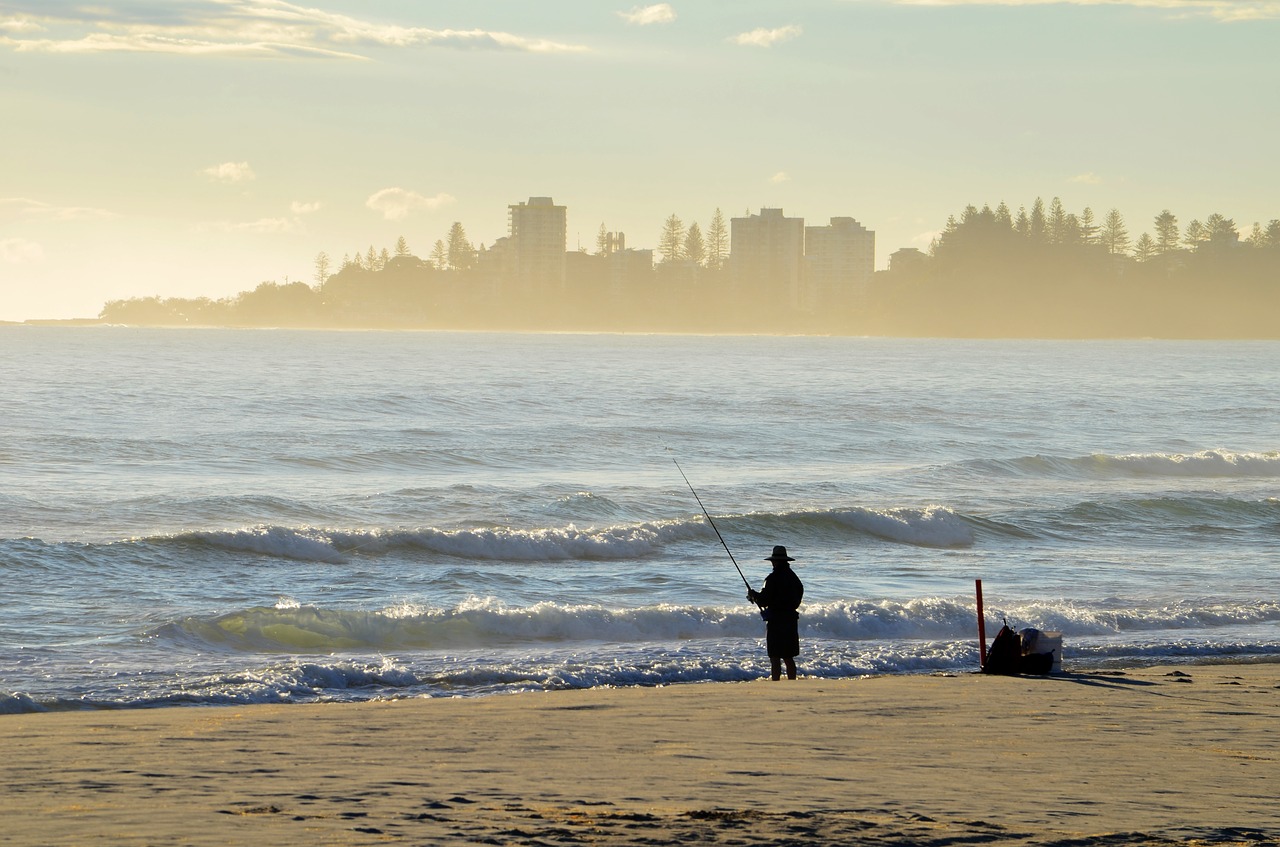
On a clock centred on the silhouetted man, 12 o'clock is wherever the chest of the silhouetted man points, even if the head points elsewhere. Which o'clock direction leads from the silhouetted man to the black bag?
The black bag is roughly at 4 o'clock from the silhouetted man.

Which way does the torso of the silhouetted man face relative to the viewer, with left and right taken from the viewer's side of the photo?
facing away from the viewer and to the left of the viewer
